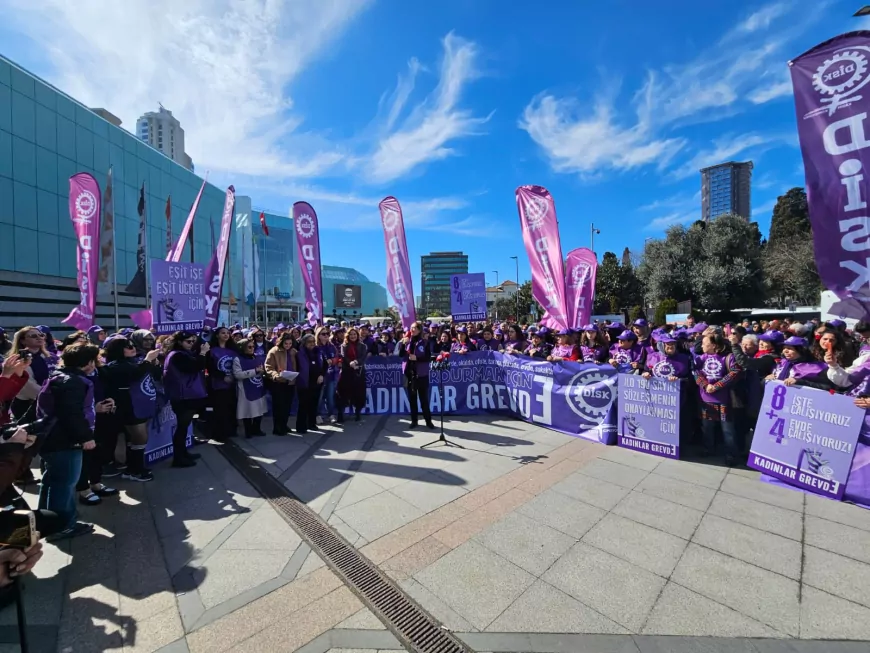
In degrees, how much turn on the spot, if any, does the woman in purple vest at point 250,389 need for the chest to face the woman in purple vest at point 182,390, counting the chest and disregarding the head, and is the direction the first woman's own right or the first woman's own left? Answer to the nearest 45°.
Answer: approximately 90° to the first woman's own right

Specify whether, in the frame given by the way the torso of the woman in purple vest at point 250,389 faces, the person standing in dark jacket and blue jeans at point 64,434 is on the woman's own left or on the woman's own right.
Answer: on the woman's own right

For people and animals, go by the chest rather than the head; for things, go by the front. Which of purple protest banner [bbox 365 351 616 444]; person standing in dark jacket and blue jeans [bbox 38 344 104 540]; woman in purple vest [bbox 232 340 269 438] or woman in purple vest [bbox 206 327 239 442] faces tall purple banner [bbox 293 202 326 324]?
the person standing in dark jacket and blue jeans

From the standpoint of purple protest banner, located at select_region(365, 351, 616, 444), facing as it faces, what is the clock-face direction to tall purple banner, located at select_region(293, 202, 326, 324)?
The tall purple banner is roughly at 4 o'clock from the purple protest banner.

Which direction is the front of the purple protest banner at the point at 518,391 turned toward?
toward the camera

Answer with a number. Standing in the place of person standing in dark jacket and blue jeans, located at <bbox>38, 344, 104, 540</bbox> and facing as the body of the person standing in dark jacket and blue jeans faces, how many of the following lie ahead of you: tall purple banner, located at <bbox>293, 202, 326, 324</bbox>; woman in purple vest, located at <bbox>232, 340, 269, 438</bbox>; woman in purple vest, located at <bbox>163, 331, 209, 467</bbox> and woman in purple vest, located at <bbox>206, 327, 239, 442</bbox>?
4

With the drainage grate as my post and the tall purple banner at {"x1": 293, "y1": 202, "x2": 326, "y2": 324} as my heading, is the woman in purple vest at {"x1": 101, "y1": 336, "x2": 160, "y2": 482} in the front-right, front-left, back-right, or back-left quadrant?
front-left

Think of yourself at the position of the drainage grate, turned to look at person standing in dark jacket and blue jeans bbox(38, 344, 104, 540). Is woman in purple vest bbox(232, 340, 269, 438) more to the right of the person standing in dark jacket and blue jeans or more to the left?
right

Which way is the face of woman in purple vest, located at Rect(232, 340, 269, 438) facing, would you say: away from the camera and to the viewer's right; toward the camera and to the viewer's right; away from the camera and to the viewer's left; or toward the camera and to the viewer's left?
toward the camera and to the viewer's right

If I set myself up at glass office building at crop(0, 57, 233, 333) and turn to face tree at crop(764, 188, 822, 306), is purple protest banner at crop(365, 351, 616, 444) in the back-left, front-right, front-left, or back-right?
front-right

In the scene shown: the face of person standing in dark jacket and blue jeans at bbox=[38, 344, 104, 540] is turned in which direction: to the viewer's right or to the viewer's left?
to the viewer's right

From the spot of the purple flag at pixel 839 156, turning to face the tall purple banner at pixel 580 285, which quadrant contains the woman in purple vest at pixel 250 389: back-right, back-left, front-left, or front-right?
front-left

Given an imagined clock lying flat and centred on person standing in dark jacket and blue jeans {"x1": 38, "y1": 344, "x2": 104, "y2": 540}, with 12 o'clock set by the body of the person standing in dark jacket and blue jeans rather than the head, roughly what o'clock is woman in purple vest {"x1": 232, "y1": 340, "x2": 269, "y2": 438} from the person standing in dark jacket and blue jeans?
The woman in purple vest is roughly at 12 o'clock from the person standing in dark jacket and blue jeans.

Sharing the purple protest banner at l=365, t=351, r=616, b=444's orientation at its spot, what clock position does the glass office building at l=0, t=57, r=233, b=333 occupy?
The glass office building is roughly at 4 o'clock from the purple protest banner.
